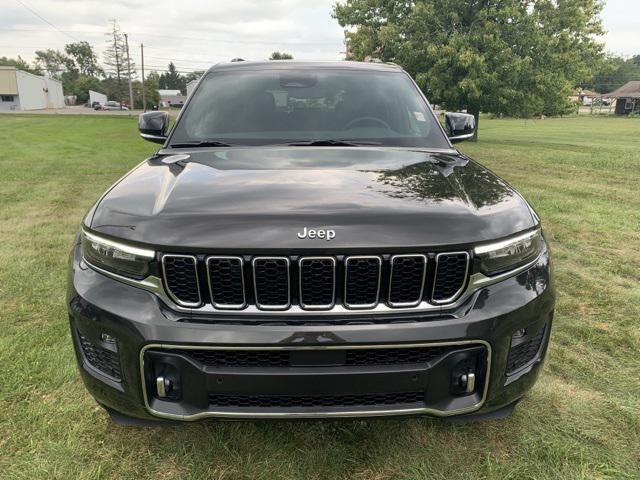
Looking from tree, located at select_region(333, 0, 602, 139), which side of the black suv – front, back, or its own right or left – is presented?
back

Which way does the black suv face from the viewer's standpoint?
toward the camera
